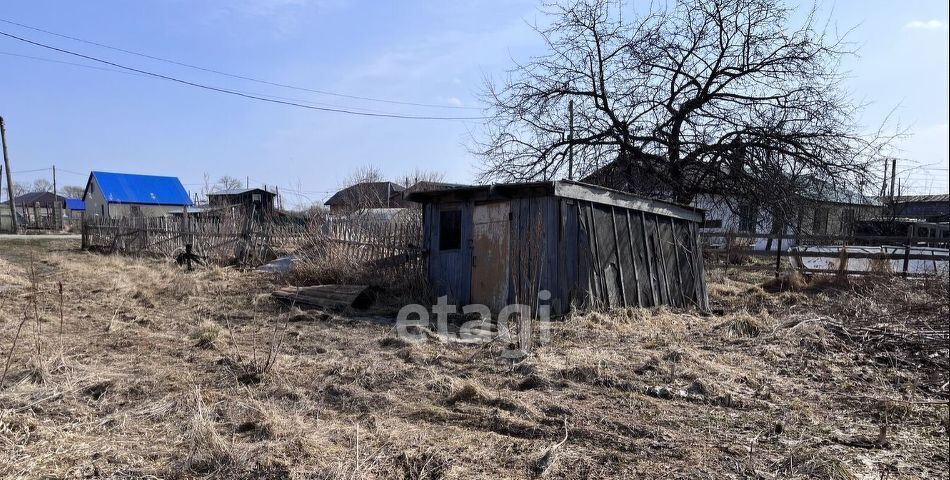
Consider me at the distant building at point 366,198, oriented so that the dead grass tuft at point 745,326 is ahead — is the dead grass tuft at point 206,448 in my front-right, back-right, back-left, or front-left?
front-right

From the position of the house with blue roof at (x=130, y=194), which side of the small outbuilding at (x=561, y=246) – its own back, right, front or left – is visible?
right

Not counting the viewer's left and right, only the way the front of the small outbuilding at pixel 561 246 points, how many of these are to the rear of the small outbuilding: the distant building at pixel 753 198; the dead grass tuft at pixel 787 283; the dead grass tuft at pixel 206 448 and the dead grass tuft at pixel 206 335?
2

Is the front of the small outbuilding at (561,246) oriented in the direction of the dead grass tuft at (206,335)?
yes

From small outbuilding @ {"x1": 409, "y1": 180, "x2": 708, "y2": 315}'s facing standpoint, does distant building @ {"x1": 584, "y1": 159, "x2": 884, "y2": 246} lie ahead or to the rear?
to the rear

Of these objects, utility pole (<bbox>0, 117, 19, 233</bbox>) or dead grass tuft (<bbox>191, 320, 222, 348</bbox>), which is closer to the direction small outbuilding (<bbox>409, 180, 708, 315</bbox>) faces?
the dead grass tuft

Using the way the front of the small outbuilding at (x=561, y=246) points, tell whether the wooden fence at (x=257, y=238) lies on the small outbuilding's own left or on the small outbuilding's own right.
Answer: on the small outbuilding's own right

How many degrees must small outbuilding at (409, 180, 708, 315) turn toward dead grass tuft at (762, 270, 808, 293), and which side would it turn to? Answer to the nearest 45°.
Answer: approximately 180°

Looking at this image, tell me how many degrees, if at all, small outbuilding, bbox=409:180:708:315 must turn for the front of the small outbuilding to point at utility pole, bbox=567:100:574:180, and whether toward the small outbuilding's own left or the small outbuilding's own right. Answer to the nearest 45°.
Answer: approximately 135° to the small outbuilding's own right

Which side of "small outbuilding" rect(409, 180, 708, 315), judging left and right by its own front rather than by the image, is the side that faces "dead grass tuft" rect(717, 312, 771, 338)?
left

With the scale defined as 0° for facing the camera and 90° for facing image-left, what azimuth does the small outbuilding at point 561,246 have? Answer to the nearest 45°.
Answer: approximately 45°

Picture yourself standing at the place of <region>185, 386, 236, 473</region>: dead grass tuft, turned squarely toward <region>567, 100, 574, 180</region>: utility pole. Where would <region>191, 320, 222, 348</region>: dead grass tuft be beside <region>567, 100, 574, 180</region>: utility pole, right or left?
left
